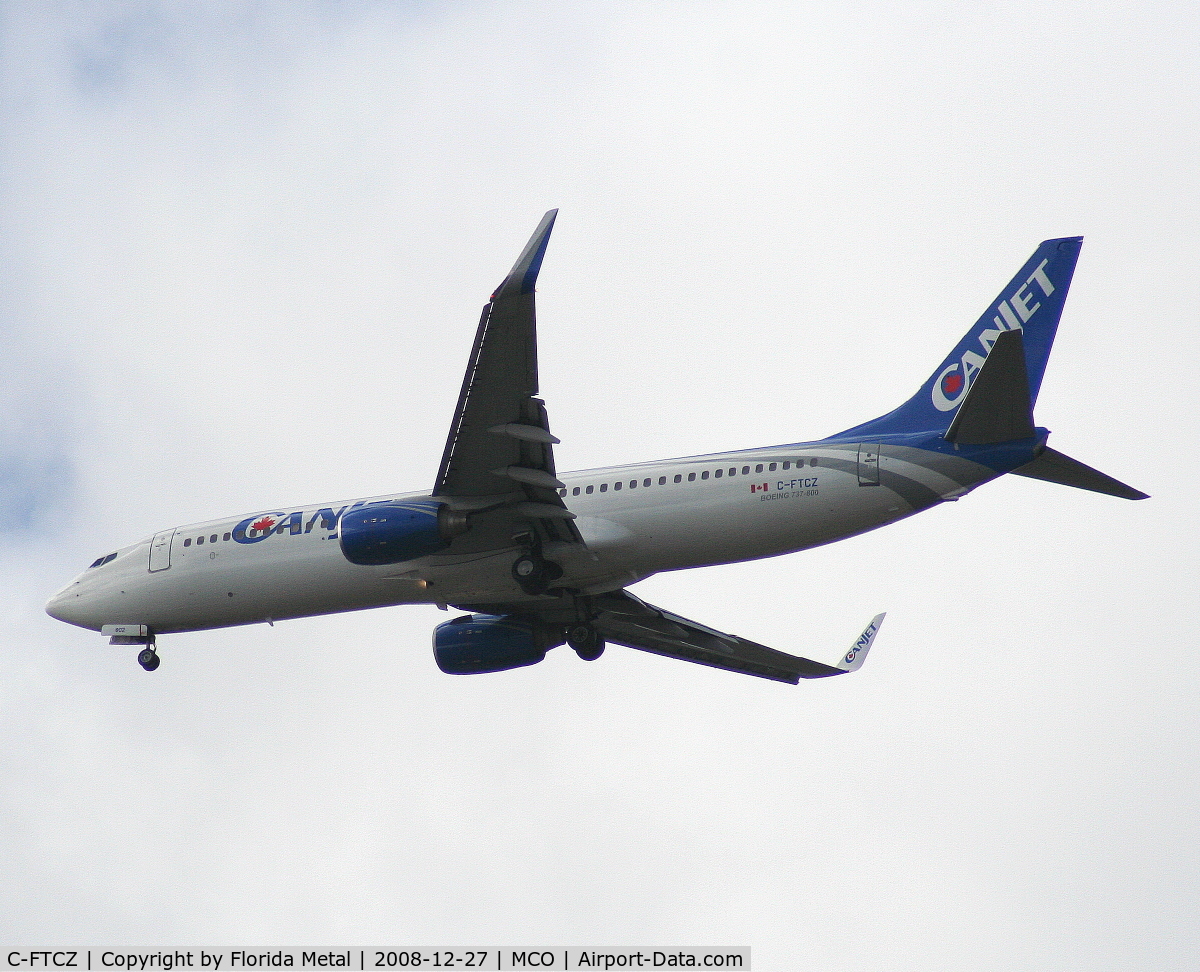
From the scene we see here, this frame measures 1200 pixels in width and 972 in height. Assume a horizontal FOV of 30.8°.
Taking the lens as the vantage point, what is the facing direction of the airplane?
facing to the left of the viewer
